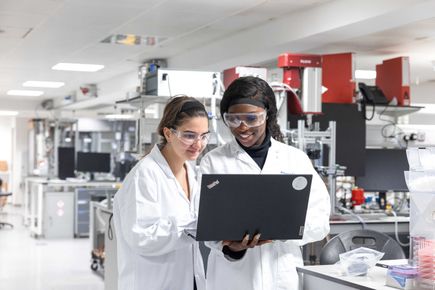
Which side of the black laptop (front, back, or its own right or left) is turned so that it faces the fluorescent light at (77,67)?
front

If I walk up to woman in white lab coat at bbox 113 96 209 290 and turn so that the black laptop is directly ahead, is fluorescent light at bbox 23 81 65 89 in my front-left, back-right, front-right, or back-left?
back-left

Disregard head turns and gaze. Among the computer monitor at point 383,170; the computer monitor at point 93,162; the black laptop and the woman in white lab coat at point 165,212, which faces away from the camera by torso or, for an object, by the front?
the black laptop

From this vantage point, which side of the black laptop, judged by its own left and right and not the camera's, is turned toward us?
back

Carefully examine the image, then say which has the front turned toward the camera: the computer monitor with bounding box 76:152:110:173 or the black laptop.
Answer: the computer monitor

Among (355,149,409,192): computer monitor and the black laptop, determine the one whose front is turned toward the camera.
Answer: the computer monitor

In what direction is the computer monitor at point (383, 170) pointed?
toward the camera

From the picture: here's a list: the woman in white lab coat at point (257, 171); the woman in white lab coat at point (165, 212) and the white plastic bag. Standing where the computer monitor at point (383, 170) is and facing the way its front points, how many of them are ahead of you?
3

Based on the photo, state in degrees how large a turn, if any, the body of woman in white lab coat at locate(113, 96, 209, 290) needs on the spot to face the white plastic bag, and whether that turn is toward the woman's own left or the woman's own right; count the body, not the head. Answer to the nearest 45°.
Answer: approximately 45° to the woman's own left

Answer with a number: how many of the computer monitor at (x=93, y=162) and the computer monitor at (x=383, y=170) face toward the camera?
2

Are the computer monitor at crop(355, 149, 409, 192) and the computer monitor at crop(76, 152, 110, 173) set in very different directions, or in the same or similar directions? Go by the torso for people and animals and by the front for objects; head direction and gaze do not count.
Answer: same or similar directions

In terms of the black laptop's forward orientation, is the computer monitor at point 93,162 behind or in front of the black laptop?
in front

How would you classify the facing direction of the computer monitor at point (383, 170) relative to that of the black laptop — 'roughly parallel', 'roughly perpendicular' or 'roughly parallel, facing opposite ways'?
roughly parallel, facing opposite ways

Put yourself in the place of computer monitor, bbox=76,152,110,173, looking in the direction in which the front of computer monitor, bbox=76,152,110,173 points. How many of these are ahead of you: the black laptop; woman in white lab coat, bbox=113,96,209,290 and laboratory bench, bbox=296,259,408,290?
3

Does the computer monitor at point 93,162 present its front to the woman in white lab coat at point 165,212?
yes

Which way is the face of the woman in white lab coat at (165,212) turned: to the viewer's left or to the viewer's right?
to the viewer's right

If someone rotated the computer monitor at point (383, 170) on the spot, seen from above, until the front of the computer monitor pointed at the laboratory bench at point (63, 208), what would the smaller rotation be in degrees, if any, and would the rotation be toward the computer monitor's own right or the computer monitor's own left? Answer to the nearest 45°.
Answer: approximately 135° to the computer monitor's own right

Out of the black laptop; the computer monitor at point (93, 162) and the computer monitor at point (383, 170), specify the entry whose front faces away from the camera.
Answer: the black laptop
